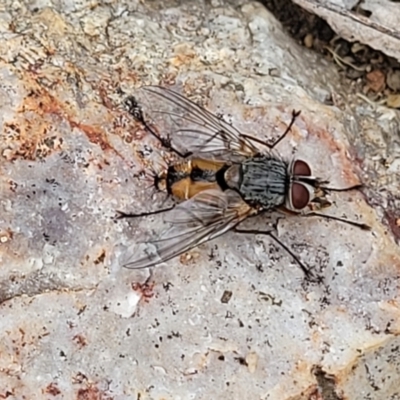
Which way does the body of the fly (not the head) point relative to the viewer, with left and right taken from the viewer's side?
facing to the right of the viewer
